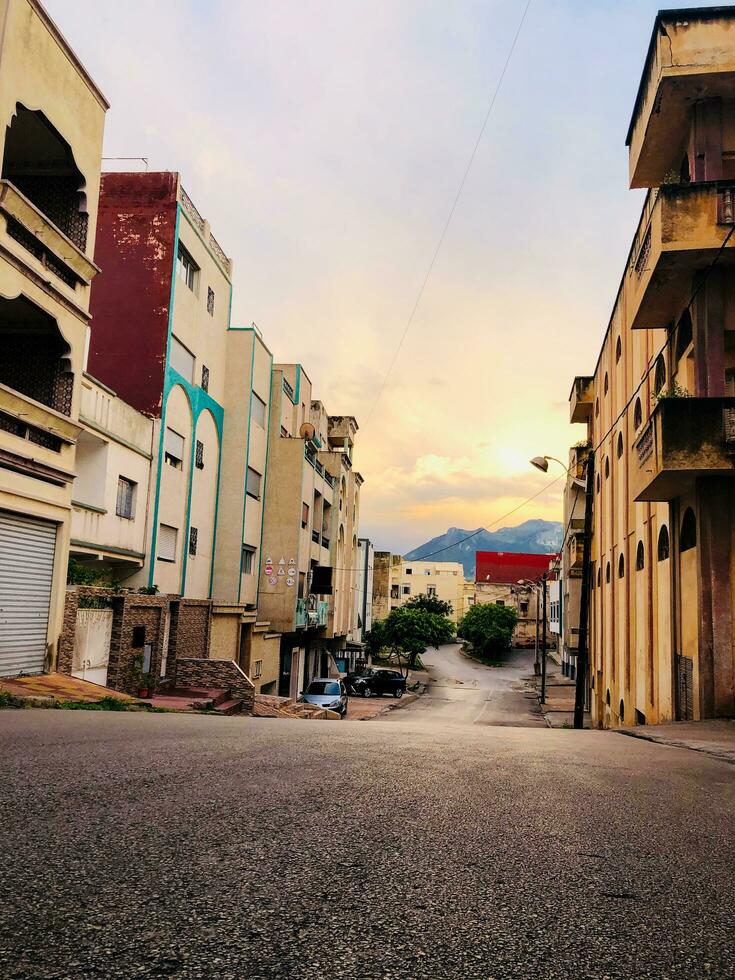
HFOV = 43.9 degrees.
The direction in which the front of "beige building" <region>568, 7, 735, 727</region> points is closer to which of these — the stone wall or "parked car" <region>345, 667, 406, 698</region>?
the stone wall

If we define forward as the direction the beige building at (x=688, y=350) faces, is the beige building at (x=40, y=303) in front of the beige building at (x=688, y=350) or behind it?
in front

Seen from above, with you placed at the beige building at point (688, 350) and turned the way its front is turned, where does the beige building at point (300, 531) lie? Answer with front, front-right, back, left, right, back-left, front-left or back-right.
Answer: front-right

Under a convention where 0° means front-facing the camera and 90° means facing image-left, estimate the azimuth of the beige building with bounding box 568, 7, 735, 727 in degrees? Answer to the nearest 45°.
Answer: approximately 90°

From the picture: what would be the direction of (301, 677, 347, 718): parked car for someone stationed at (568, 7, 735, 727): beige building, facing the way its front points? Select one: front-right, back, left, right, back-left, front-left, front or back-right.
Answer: front-right

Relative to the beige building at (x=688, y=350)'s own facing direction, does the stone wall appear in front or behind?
in front

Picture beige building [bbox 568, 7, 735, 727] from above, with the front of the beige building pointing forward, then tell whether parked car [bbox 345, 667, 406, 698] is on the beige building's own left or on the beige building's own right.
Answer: on the beige building's own right
